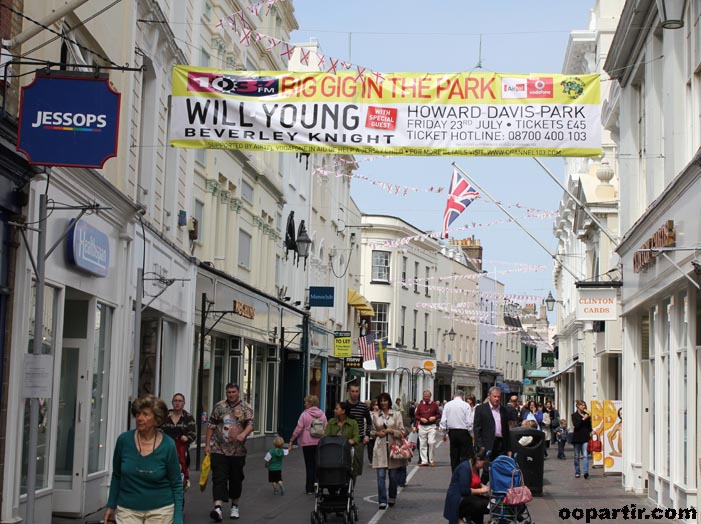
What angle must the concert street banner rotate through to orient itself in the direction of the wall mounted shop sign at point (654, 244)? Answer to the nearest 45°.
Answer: approximately 90° to its left

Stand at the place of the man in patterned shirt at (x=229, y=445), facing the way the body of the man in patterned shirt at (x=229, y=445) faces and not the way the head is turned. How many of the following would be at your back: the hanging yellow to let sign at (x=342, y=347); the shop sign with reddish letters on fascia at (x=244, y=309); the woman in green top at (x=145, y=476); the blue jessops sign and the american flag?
3

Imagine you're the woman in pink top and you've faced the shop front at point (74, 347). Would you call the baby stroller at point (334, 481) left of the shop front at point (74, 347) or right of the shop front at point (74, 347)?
left

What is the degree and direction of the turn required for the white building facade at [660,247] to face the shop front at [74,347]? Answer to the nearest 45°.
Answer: approximately 45° to its left

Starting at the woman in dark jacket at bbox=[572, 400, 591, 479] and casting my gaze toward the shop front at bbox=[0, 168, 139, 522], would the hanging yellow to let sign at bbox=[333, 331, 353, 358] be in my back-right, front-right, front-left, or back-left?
back-right

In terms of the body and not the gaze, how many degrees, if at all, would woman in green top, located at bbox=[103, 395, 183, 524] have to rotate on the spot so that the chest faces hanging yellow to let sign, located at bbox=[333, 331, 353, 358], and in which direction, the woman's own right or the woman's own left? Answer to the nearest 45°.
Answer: approximately 180°

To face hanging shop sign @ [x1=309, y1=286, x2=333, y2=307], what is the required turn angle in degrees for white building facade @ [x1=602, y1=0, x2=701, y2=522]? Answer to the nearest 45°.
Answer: approximately 45° to its right

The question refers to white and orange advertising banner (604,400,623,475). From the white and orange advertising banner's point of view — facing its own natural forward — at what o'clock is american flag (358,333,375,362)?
The american flag is roughly at 5 o'clock from the white and orange advertising banner.

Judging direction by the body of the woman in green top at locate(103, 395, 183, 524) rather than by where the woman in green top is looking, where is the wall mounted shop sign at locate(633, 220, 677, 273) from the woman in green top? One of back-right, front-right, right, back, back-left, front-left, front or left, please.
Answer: back-left

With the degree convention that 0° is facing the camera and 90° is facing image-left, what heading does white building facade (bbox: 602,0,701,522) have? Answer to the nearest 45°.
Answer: approximately 90°

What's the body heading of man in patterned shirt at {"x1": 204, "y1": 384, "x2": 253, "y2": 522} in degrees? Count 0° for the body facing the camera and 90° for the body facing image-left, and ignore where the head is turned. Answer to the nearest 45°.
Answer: approximately 0°
